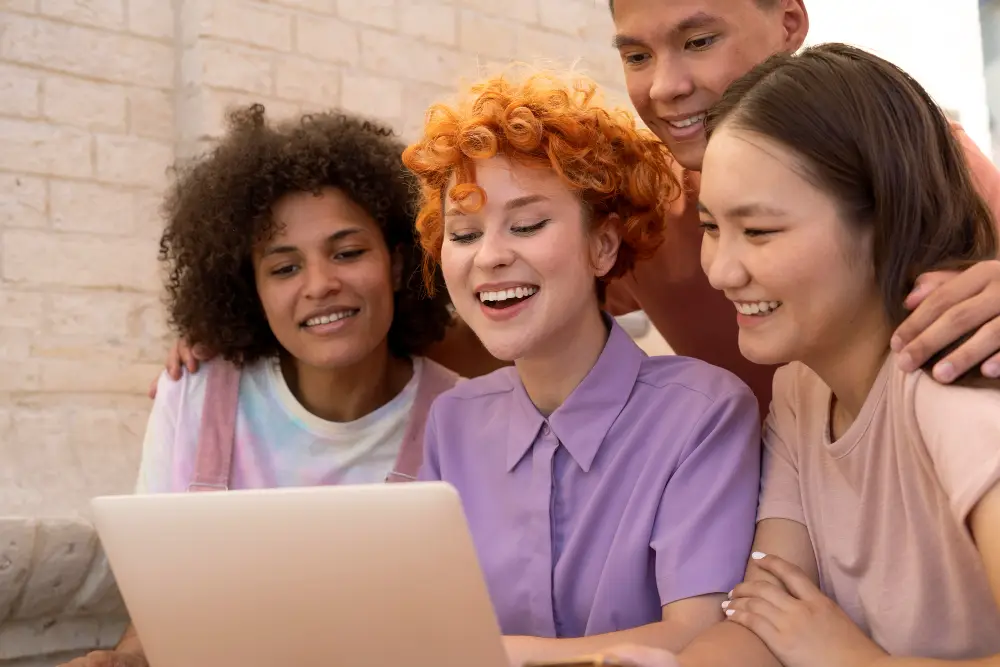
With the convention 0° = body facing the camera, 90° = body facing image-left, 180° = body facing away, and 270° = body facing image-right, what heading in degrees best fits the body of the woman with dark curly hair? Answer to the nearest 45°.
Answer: approximately 0°
